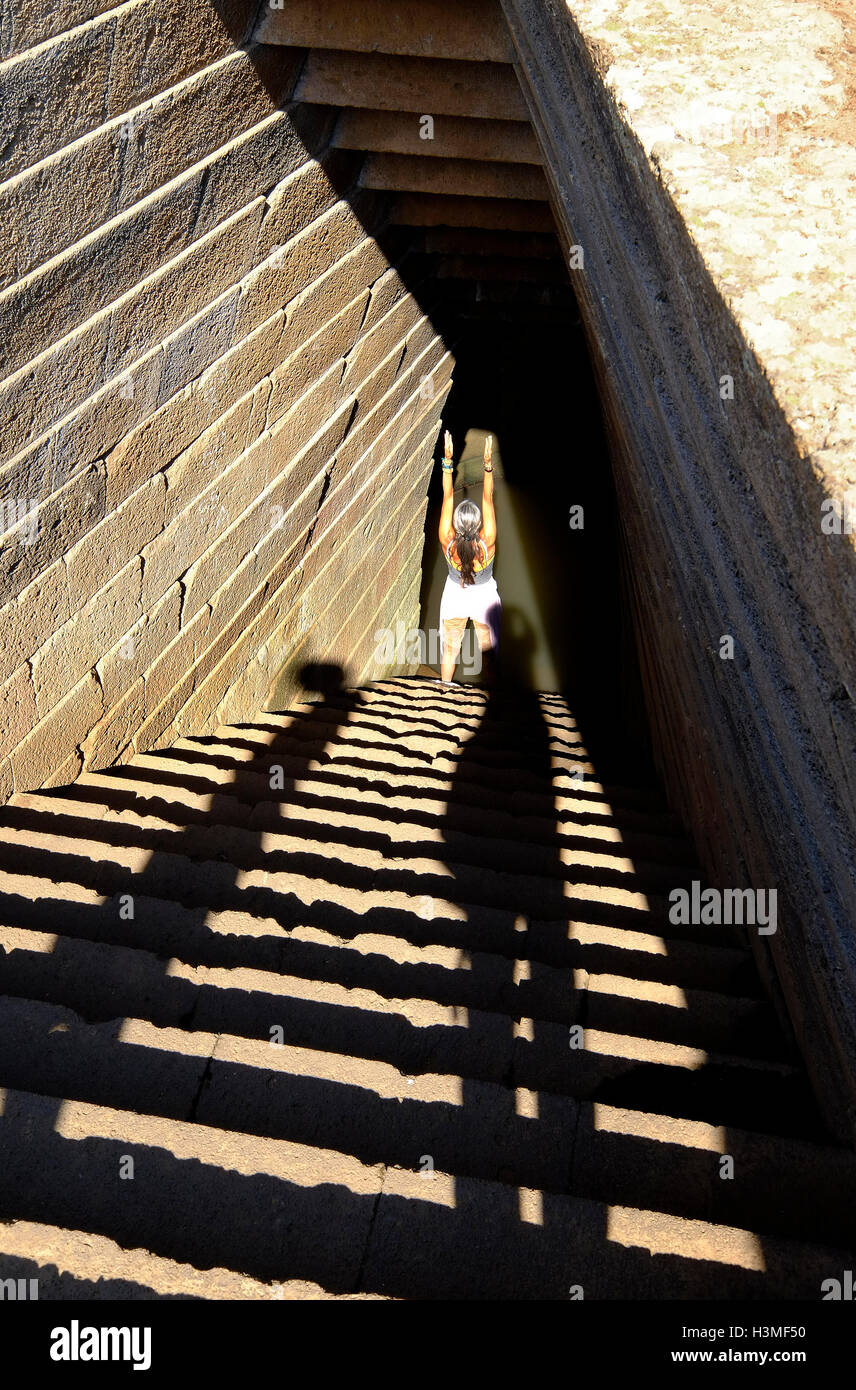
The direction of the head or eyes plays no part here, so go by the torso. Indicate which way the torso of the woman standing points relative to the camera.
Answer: away from the camera

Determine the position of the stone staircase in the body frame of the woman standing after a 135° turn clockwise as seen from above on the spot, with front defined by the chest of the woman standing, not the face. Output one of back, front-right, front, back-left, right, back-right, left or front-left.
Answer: front-right

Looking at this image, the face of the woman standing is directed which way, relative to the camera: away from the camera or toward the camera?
away from the camera
